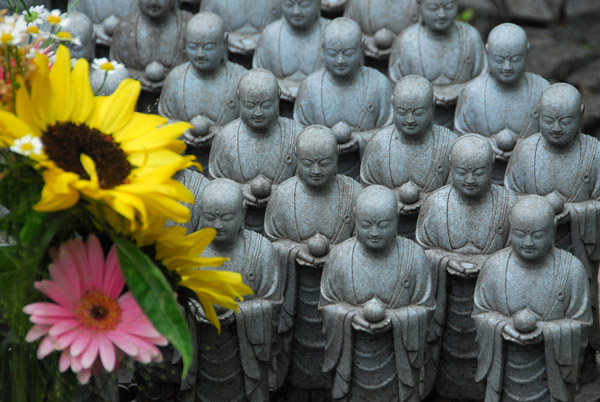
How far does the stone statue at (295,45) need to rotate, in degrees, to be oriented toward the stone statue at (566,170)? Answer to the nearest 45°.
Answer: approximately 45° to its left

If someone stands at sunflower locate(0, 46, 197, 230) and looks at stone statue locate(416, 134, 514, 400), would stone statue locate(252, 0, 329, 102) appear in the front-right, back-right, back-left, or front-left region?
front-left

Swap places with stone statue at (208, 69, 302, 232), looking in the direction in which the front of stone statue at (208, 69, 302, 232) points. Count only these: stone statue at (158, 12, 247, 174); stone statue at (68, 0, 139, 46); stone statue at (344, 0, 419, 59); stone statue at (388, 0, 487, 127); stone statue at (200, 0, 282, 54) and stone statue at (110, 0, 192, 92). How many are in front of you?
0

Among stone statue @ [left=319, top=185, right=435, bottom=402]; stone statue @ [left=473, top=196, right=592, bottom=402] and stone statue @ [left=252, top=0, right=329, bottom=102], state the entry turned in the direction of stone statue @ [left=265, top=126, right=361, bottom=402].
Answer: stone statue @ [left=252, top=0, right=329, bottom=102]

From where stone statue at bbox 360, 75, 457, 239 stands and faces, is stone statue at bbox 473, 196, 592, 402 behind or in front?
in front

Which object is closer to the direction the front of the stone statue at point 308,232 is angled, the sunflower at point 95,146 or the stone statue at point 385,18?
the sunflower

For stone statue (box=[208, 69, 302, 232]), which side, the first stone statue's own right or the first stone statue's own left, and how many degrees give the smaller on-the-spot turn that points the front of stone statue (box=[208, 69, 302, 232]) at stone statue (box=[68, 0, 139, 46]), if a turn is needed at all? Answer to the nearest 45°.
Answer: approximately 135° to the first stone statue's own right

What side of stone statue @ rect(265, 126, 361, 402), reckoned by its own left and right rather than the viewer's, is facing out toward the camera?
front

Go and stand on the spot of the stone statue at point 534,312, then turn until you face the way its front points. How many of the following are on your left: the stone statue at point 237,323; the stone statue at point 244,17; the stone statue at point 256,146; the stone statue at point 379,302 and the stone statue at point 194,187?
0

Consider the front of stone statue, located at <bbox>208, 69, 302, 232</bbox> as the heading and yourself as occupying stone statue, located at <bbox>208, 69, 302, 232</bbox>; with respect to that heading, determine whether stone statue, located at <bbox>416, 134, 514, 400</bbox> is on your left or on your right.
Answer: on your left

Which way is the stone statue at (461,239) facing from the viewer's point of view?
toward the camera

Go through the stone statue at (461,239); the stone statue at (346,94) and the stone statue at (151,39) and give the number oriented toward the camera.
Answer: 3

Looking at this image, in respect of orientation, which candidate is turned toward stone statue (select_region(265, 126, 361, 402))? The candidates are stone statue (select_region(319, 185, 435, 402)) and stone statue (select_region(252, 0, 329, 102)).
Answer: stone statue (select_region(252, 0, 329, 102))

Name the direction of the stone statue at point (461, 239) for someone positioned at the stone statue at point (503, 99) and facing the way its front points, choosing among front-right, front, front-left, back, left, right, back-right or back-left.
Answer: front

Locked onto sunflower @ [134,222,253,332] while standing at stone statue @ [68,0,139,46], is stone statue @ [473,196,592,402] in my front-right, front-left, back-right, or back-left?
front-left

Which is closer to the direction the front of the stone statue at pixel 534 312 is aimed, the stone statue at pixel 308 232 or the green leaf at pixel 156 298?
the green leaf

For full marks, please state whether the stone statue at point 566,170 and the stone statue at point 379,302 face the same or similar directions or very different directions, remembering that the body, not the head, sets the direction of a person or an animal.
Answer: same or similar directions

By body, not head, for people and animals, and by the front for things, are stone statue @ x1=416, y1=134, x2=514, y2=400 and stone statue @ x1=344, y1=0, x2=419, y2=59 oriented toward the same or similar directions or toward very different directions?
same or similar directions

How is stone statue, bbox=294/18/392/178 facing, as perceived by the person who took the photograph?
facing the viewer

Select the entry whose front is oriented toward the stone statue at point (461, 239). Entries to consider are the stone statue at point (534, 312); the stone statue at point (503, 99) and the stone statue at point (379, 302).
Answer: the stone statue at point (503, 99)
